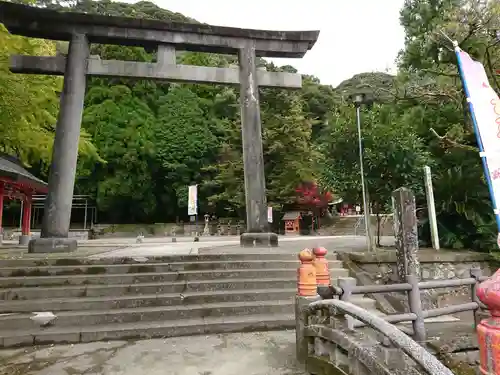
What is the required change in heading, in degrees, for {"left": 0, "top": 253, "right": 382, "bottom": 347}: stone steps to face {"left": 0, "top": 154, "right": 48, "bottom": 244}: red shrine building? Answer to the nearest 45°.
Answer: approximately 135° to its right

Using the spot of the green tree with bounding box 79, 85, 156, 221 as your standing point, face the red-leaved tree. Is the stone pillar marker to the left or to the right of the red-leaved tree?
right

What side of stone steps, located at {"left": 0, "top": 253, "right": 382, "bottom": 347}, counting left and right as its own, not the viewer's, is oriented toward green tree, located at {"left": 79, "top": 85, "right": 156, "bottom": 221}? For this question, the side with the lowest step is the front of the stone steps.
back

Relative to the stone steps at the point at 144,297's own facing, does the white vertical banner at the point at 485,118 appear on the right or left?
on its left

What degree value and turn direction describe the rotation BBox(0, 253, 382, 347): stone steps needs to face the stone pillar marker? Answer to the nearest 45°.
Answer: approximately 90° to its left

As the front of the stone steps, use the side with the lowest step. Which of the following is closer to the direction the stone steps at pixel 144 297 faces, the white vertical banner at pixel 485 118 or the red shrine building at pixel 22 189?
the white vertical banner

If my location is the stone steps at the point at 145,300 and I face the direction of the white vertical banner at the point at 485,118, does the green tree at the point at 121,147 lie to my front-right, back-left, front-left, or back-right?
back-left

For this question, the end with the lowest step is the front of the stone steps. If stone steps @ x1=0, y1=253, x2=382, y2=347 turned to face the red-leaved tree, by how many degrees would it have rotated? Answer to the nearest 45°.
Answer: approximately 135° to its left

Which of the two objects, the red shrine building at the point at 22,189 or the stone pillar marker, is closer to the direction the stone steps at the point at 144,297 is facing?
the stone pillar marker

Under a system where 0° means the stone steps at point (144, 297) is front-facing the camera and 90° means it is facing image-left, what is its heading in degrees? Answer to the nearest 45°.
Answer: approximately 0°
